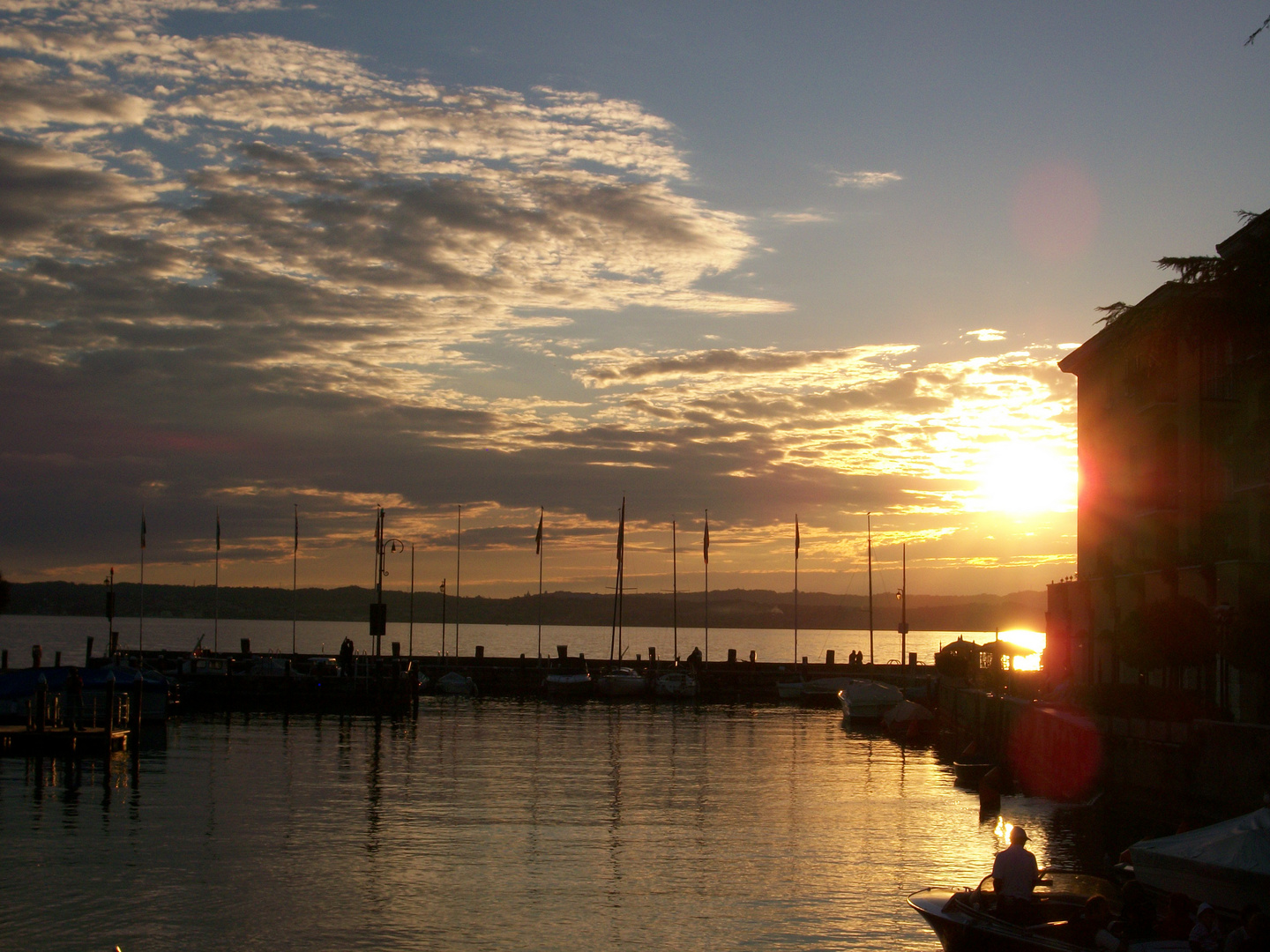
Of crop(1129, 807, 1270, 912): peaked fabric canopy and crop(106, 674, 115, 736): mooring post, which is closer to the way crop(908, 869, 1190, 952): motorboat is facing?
the mooring post

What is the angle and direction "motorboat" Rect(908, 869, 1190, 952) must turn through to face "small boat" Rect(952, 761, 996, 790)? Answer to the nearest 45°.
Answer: approximately 90° to its right

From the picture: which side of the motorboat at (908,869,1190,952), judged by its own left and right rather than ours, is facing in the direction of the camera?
left

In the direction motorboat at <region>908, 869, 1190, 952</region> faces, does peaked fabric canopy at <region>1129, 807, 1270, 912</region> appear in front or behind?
behind

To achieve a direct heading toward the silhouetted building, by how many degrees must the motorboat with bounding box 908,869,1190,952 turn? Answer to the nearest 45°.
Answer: approximately 90° to its right

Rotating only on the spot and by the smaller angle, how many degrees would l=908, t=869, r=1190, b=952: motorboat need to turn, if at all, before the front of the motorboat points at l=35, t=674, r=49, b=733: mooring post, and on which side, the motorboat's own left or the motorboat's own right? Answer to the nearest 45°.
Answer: approximately 45° to the motorboat's own right

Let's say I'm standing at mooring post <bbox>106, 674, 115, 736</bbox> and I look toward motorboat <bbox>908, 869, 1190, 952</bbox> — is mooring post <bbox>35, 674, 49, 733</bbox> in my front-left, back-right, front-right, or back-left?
back-right
